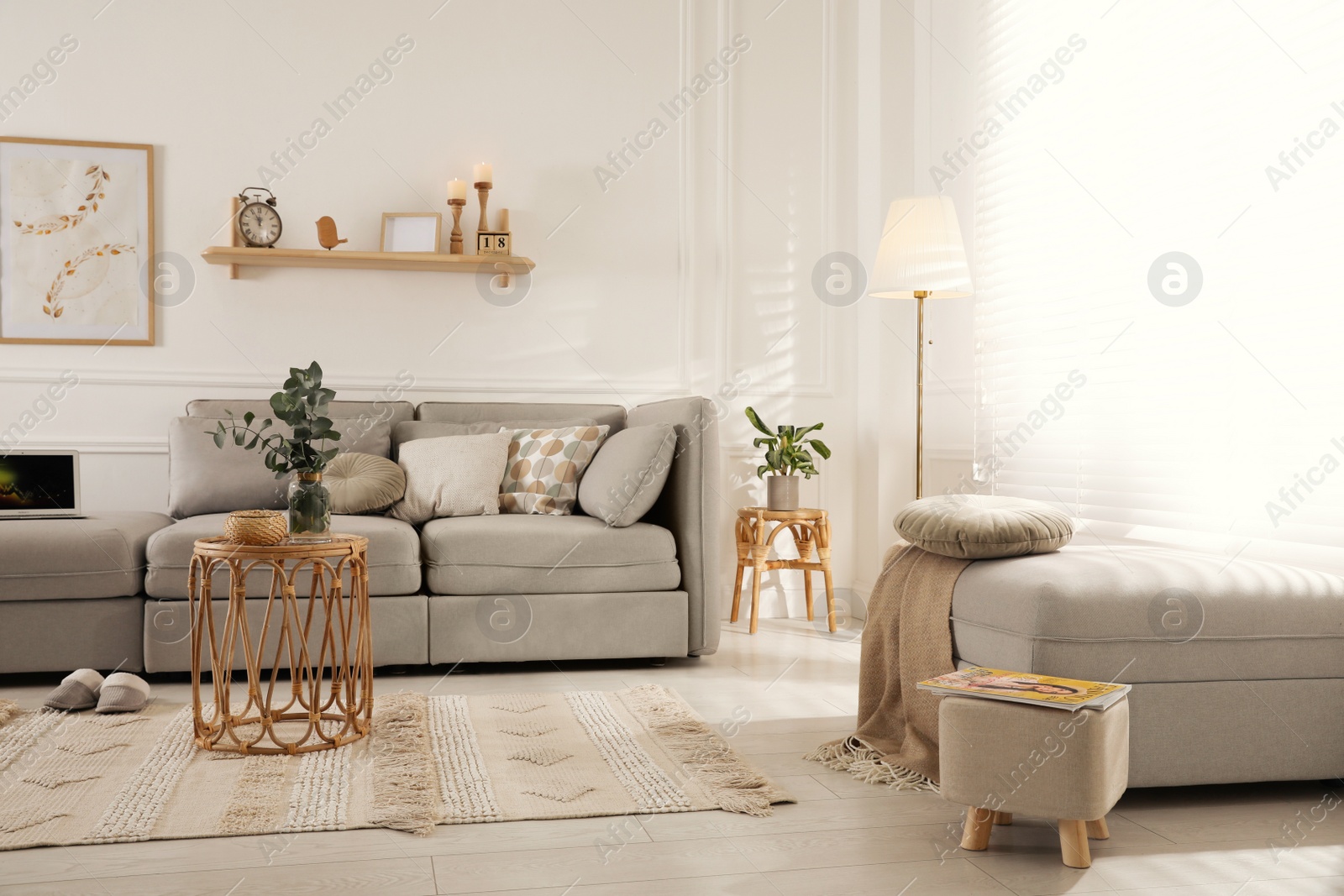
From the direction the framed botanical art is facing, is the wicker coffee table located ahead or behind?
ahead

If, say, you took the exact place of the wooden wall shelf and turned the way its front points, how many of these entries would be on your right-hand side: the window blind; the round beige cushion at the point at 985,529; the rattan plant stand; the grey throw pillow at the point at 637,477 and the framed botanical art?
1

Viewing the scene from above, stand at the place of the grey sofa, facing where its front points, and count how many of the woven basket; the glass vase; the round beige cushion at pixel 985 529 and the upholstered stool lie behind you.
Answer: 0

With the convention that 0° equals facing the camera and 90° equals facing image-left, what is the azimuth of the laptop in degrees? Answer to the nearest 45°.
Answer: approximately 0°

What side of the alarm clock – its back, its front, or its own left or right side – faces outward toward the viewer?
front

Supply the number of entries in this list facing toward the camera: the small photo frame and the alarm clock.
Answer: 2

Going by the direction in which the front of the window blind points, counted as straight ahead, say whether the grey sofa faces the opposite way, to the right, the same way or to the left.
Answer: to the left

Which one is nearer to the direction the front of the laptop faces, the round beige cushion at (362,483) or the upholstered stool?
the upholstered stool

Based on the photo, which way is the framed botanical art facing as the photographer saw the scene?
facing the viewer

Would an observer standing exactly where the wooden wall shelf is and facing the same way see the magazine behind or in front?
in front

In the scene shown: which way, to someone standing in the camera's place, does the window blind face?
facing the viewer and to the left of the viewer

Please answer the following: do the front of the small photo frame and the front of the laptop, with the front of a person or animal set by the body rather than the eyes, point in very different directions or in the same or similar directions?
same or similar directions

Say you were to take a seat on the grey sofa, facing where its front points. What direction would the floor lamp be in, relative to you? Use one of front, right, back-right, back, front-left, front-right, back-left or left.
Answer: left
